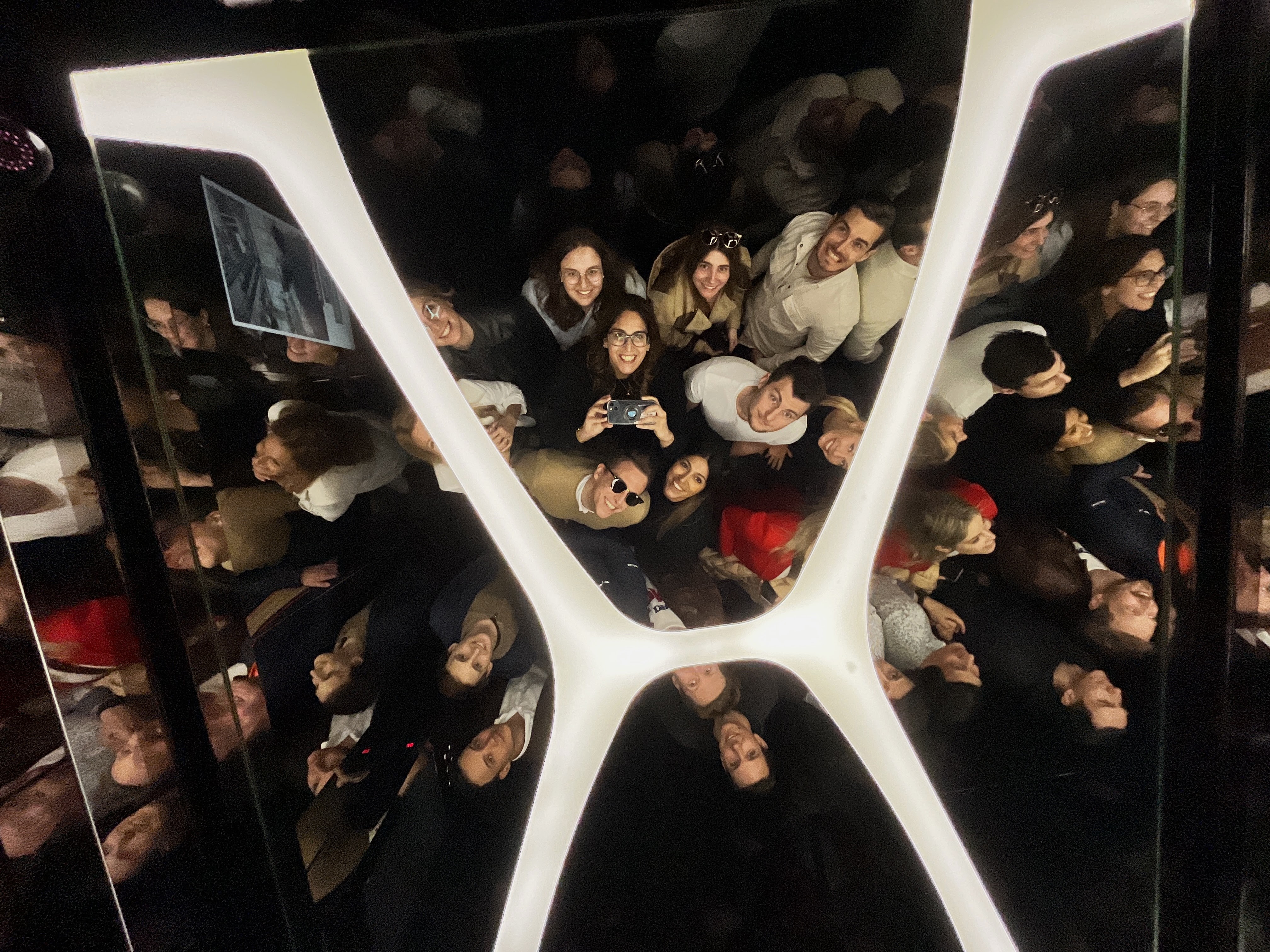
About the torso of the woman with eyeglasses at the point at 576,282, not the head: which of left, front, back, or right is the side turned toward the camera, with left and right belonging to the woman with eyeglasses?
front
